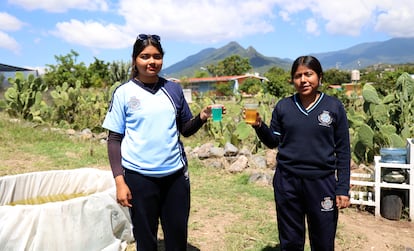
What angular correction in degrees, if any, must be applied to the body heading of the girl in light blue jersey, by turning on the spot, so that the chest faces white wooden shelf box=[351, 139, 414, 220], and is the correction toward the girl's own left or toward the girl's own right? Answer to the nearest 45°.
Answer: approximately 135° to the girl's own left

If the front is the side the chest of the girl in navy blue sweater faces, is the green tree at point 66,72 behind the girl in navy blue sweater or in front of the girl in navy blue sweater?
behind

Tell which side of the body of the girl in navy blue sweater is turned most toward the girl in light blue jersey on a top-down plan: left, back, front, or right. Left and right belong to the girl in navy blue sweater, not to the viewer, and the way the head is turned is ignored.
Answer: right

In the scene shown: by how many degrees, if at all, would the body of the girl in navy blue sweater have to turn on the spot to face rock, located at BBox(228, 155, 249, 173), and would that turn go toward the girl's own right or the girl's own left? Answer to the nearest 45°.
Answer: approximately 180°

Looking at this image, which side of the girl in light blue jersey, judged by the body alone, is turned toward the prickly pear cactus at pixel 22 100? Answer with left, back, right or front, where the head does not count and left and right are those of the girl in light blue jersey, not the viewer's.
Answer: back

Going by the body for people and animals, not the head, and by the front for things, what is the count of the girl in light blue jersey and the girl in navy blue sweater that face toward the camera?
2

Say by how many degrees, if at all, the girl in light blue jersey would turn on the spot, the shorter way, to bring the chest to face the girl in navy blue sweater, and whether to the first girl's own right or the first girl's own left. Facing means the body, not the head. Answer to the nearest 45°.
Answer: approximately 90° to the first girl's own left

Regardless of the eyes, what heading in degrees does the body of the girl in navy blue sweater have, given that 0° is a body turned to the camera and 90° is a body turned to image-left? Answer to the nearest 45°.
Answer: approximately 0°
